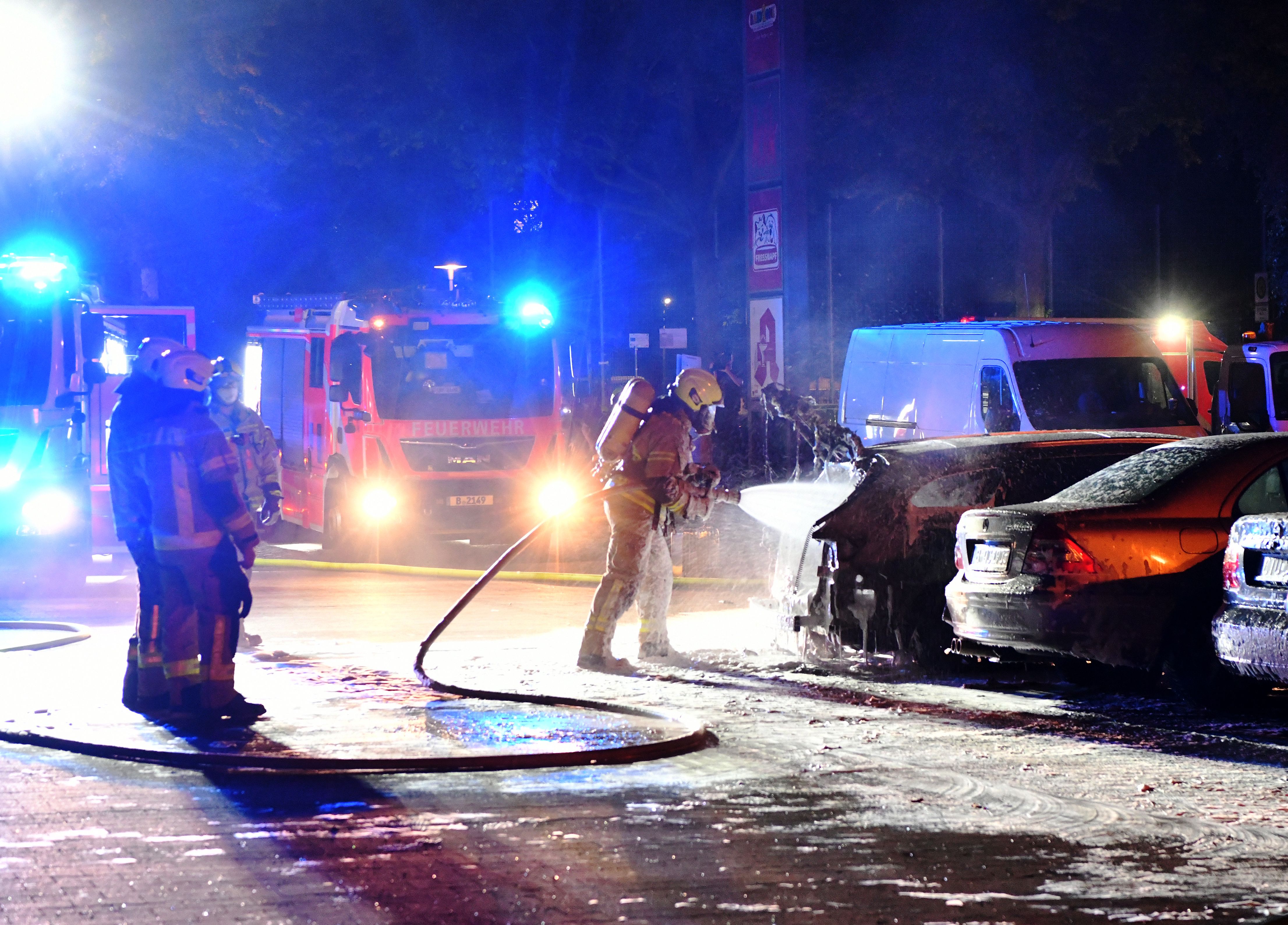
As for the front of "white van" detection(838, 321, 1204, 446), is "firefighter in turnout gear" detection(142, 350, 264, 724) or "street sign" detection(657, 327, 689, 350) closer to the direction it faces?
the firefighter in turnout gear

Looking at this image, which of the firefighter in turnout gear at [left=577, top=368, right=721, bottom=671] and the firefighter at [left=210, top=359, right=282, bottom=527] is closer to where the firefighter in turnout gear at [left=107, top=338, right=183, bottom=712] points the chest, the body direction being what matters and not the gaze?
the firefighter in turnout gear

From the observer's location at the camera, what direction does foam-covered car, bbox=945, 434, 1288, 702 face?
facing away from the viewer and to the right of the viewer

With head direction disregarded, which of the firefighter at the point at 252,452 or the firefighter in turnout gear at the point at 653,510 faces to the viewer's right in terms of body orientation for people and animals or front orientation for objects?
the firefighter in turnout gear

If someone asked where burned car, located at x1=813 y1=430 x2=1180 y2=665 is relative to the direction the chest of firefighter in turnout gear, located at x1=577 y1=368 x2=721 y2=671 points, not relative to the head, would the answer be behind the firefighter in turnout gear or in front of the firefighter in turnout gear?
in front

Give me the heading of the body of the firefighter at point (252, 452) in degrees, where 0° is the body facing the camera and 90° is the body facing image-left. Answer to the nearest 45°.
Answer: approximately 0°

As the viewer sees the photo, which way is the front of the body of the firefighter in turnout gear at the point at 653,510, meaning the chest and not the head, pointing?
to the viewer's right

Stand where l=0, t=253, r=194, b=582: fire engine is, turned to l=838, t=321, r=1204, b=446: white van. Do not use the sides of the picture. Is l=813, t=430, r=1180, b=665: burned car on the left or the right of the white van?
right

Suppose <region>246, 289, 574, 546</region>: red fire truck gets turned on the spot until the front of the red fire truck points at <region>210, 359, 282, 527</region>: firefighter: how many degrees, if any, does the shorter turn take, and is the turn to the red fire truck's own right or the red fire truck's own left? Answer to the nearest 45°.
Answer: approximately 45° to the red fire truck's own right

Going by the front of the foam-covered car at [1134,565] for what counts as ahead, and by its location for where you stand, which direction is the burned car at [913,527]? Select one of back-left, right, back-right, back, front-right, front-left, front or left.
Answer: left

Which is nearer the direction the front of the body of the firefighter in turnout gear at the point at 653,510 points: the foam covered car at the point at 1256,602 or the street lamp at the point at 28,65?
the foam covered car
